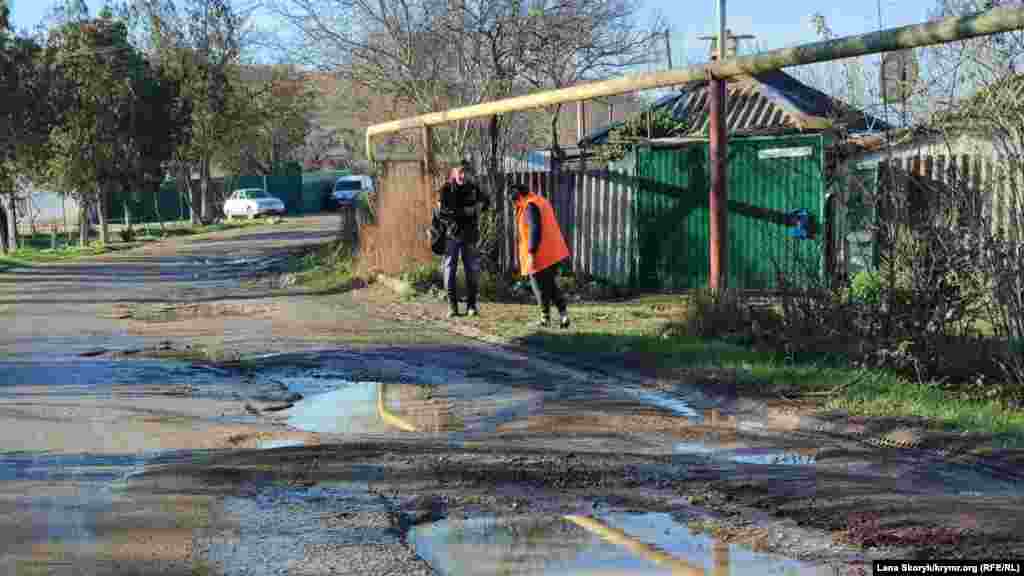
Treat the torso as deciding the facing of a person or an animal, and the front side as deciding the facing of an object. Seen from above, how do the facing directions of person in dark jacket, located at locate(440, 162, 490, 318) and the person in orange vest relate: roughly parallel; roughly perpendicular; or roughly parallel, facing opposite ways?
roughly perpendicular

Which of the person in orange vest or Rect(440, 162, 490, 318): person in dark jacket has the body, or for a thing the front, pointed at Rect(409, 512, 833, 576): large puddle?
the person in dark jacket

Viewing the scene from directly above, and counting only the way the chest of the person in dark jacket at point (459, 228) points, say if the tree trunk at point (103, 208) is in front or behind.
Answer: behind

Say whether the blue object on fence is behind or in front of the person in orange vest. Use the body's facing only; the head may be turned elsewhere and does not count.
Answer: behind

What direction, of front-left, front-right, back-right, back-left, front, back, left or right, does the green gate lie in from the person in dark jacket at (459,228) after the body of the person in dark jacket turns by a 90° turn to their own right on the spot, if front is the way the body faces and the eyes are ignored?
back

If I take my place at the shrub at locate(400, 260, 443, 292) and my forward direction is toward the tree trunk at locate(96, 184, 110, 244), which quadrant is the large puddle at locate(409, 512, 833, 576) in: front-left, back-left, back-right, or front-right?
back-left

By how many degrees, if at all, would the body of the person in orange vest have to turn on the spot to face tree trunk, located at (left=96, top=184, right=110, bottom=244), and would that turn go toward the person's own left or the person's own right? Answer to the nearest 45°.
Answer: approximately 45° to the person's own right

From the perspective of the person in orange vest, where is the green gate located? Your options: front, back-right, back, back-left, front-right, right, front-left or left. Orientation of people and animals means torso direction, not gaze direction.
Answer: back-right

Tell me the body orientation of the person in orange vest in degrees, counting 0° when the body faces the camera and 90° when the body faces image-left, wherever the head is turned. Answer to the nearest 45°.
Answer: approximately 90°

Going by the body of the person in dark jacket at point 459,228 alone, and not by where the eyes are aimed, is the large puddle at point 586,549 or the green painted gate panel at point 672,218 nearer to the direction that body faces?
the large puddle

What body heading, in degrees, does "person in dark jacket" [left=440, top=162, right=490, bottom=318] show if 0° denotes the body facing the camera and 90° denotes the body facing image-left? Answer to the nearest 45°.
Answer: approximately 0°
